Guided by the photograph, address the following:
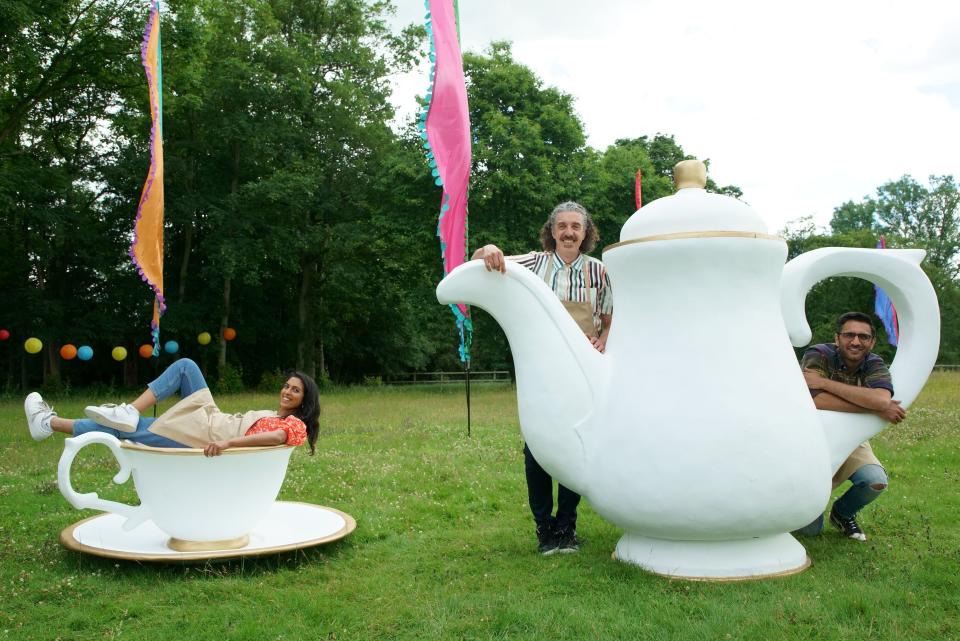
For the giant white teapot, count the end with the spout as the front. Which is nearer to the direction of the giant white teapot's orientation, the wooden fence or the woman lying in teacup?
the woman lying in teacup

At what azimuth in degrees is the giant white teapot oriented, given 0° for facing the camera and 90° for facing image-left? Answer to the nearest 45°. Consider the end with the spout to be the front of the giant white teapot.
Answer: approximately 90°

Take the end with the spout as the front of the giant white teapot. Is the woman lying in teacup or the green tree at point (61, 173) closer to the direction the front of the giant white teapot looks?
the woman lying in teacup

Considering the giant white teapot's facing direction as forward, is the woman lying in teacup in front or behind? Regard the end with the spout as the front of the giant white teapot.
in front

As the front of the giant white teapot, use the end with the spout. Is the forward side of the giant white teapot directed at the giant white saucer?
yes

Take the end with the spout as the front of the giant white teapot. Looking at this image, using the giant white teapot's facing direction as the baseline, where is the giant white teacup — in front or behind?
in front

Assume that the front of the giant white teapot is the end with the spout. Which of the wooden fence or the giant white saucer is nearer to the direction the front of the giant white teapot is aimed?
the giant white saucer

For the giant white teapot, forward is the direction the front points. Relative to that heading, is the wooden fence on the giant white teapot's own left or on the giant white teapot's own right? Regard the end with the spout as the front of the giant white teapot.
on the giant white teapot's own right
